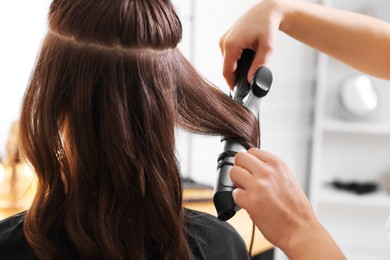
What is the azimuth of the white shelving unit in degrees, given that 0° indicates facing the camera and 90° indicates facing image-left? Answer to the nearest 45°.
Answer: approximately 0°
